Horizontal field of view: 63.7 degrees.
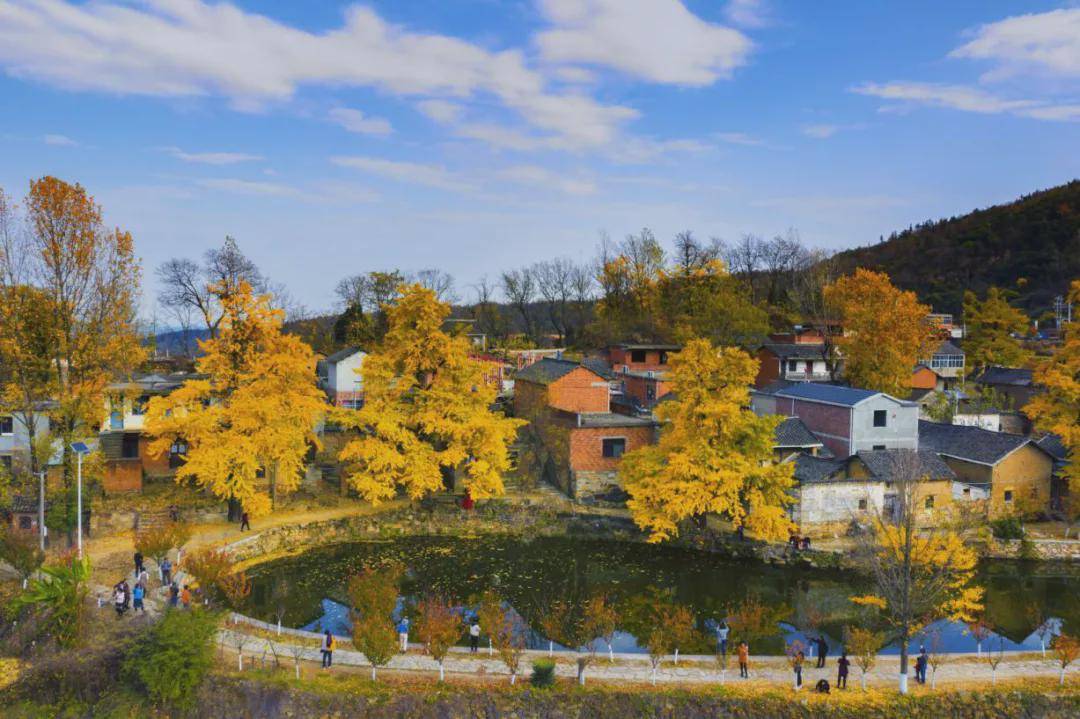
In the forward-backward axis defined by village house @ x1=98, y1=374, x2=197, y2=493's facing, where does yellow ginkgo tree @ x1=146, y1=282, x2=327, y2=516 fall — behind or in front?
in front

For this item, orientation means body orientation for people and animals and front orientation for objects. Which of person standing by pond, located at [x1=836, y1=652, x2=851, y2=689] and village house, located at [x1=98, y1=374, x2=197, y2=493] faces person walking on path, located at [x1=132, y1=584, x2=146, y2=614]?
the village house

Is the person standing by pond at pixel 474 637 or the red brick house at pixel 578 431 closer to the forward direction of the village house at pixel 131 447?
the person standing by pond

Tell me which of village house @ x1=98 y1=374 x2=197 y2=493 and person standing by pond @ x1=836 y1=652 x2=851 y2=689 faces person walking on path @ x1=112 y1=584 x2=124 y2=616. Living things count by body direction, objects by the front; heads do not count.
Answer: the village house

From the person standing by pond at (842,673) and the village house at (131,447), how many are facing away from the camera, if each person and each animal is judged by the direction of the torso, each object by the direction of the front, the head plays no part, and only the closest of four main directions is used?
1

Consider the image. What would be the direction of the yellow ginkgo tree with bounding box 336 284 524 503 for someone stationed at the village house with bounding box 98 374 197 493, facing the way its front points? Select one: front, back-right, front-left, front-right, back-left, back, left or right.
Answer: front-left

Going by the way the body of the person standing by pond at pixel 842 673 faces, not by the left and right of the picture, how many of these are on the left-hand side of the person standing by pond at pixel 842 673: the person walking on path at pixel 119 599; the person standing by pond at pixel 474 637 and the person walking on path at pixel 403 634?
3

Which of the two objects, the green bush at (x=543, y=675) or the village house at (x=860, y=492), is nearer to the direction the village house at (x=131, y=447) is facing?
the green bush

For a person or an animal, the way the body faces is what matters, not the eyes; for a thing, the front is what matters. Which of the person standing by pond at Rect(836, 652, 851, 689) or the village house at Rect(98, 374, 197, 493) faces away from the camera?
the person standing by pond

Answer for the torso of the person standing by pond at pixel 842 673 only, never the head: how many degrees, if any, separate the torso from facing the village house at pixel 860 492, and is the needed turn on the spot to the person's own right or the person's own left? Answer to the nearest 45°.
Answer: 0° — they already face it

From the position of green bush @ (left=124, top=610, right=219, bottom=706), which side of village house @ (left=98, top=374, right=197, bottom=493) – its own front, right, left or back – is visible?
front

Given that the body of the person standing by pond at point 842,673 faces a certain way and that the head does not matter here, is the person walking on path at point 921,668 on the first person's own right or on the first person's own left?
on the first person's own right

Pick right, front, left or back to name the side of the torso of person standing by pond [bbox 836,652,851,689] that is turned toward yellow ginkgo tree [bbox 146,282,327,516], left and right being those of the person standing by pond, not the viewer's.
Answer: left

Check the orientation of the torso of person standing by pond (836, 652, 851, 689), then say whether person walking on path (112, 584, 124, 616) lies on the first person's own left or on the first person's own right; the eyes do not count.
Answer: on the first person's own left

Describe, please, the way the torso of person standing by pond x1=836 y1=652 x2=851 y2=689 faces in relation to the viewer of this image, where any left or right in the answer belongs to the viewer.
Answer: facing away from the viewer

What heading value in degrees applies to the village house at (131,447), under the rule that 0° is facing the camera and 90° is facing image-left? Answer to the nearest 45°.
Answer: approximately 0°

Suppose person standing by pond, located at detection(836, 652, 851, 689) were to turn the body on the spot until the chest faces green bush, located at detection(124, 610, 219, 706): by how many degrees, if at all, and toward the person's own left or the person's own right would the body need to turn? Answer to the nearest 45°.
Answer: approximately 135° to the person's own left

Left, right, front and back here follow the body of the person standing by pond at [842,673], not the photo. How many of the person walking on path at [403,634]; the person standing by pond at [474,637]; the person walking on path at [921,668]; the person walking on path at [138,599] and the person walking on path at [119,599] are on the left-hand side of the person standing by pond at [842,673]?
4
